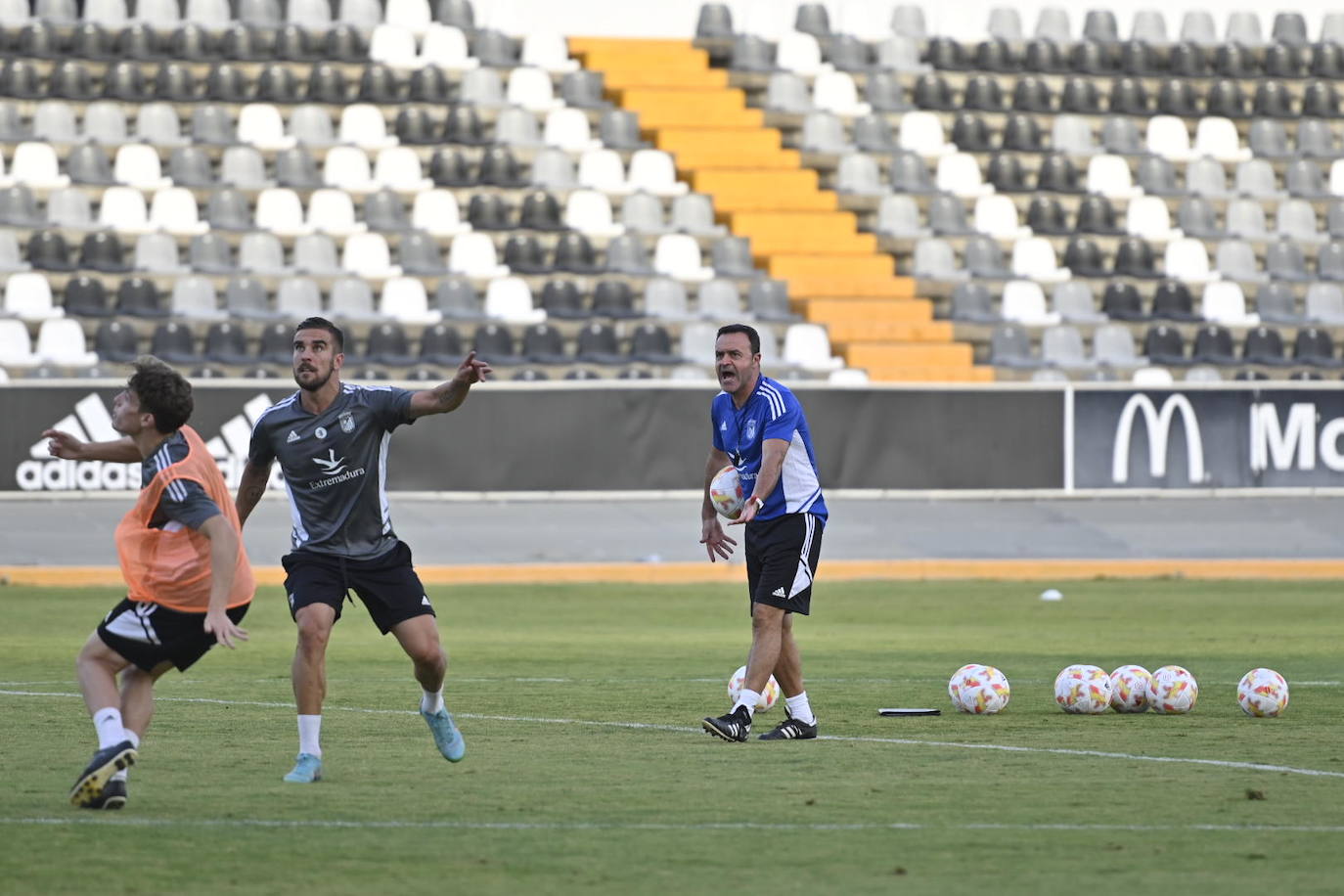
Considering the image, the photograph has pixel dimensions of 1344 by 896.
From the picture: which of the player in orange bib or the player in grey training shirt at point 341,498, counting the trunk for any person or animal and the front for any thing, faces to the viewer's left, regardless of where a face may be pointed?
the player in orange bib

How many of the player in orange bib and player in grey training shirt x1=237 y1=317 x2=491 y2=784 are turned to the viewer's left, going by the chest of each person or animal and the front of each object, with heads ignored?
1

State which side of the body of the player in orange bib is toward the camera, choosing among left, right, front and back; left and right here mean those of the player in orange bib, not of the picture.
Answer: left

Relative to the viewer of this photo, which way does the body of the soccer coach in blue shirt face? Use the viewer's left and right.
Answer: facing the viewer and to the left of the viewer

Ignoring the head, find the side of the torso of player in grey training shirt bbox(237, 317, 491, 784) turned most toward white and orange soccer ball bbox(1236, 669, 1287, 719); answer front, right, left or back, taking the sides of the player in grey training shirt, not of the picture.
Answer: left

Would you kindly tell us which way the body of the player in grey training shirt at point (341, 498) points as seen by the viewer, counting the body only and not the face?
toward the camera

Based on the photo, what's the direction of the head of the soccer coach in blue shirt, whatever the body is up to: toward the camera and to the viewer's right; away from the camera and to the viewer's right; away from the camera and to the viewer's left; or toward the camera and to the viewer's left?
toward the camera and to the viewer's left

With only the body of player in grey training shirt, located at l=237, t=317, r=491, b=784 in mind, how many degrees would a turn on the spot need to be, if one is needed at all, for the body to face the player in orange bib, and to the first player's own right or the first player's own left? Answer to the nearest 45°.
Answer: approximately 45° to the first player's own right

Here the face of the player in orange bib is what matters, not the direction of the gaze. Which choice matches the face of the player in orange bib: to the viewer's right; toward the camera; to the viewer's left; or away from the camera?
to the viewer's left

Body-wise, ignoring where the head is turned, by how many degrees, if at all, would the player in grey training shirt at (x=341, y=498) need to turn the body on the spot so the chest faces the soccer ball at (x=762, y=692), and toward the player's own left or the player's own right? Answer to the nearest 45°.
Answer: approximately 135° to the player's own left

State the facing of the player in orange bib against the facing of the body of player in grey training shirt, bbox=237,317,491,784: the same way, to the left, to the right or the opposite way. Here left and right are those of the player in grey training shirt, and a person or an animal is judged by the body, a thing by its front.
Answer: to the right

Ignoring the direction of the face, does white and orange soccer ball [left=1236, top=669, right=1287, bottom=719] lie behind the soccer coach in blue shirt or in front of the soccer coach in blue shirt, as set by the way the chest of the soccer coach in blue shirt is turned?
behind

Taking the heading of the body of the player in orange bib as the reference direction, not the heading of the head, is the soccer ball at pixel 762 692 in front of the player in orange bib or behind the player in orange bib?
behind
